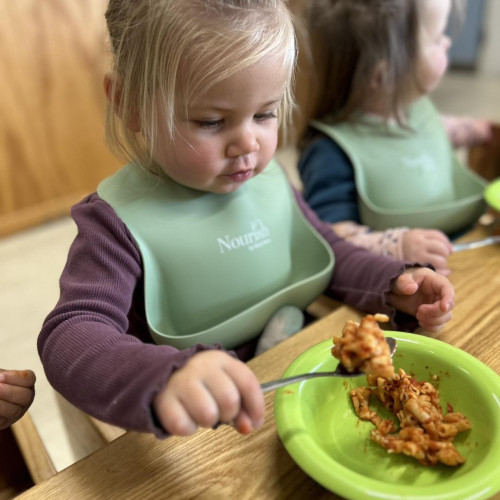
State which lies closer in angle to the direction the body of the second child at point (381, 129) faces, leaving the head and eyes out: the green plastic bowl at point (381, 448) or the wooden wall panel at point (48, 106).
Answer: the green plastic bowl

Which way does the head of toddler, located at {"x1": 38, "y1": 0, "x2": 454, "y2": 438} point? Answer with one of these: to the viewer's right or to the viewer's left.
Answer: to the viewer's right

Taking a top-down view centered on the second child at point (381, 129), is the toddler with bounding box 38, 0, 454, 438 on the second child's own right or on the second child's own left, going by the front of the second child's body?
on the second child's own right

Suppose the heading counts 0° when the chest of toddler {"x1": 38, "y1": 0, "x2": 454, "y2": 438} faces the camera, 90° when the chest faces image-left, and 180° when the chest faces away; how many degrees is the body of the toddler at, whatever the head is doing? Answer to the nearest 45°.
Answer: approximately 315°

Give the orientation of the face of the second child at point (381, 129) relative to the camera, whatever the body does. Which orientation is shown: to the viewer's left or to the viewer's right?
to the viewer's right

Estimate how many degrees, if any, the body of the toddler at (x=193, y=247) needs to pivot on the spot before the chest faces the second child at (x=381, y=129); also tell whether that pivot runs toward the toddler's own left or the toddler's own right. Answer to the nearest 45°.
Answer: approximately 90° to the toddler's own left
